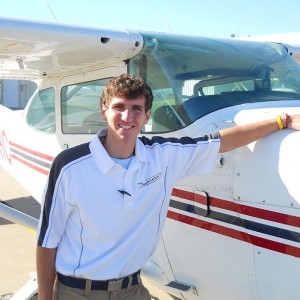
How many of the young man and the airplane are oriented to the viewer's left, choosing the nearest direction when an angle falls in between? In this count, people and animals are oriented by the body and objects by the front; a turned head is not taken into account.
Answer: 0

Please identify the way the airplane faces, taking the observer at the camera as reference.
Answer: facing the viewer and to the right of the viewer

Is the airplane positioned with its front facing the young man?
no

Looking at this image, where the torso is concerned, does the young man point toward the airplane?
no

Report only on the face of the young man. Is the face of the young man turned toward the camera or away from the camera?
toward the camera

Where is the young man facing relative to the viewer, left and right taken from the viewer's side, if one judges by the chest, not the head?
facing the viewer
